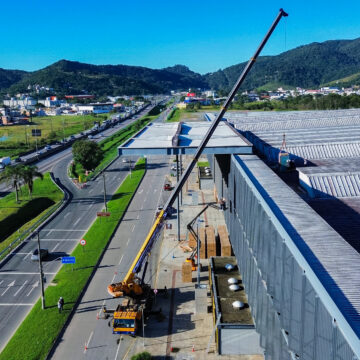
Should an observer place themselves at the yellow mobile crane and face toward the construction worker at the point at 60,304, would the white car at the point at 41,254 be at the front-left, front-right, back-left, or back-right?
front-right

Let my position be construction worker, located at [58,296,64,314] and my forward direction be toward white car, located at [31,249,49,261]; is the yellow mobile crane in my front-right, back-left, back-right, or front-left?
back-right

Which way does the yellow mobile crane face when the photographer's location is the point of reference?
facing the viewer

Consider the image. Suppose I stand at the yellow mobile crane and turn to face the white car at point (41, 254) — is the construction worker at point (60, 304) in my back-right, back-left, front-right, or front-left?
front-left

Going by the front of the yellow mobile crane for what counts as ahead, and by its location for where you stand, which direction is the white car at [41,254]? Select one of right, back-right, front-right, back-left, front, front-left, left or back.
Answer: back-right

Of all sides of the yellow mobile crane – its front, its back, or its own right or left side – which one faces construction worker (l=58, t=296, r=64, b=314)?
right
